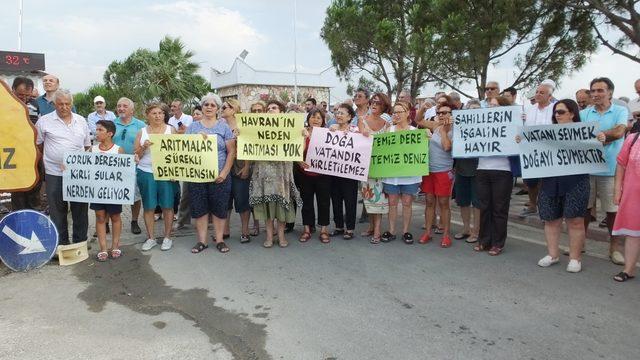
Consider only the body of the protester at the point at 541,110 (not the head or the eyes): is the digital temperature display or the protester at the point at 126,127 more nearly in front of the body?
the protester

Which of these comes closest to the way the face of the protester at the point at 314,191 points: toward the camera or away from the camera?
toward the camera

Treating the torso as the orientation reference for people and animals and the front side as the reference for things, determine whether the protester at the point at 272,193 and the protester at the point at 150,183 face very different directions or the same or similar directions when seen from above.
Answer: same or similar directions

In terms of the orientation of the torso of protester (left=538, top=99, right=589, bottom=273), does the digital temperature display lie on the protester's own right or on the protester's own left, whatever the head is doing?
on the protester's own right

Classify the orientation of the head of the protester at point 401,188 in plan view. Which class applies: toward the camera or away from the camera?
toward the camera

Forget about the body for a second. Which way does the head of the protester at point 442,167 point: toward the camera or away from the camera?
toward the camera

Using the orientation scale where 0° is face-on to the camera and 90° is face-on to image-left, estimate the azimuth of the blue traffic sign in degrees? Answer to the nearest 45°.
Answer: approximately 0°

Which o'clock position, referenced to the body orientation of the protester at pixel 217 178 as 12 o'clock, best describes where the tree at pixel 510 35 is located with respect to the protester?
The tree is roughly at 8 o'clock from the protester.

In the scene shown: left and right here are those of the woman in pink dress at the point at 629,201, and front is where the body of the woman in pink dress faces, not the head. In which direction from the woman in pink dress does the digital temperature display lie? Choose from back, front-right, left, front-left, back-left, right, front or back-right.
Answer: front-right

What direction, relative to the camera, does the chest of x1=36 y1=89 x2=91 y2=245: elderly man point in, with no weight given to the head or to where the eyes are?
toward the camera

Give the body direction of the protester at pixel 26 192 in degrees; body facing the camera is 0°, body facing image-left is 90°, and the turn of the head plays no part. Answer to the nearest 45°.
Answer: approximately 315°

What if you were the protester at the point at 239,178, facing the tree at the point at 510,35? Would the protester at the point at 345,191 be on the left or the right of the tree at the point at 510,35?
right

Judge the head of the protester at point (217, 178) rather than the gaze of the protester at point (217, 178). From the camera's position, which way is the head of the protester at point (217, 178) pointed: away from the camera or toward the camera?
toward the camera

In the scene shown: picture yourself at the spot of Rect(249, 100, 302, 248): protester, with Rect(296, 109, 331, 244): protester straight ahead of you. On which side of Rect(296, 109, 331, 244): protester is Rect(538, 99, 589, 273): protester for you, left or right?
right

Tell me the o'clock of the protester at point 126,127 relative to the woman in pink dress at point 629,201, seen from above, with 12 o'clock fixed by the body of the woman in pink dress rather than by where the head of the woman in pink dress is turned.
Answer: The protester is roughly at 1 o'clock from the woman in pink dress.

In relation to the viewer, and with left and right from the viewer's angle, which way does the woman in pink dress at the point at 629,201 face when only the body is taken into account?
facing the viewer and to the left of the viewer

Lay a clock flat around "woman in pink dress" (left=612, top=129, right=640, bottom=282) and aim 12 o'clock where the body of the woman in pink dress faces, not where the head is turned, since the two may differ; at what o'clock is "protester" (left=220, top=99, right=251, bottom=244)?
The protester is roughly at 1 o'clock from the woman in pink dress.
